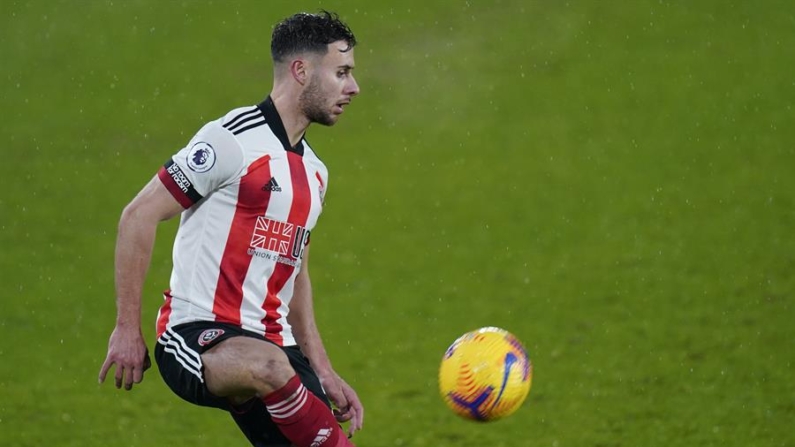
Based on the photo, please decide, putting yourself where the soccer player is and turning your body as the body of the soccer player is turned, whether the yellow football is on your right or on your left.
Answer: on your left

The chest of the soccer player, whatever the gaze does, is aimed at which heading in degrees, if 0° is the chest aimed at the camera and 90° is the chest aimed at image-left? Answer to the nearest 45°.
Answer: approximately 315°

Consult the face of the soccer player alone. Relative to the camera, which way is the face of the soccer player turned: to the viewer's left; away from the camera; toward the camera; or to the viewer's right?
to the viewer's right
